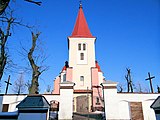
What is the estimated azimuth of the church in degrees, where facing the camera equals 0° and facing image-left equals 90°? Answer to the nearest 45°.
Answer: approximately 0°
